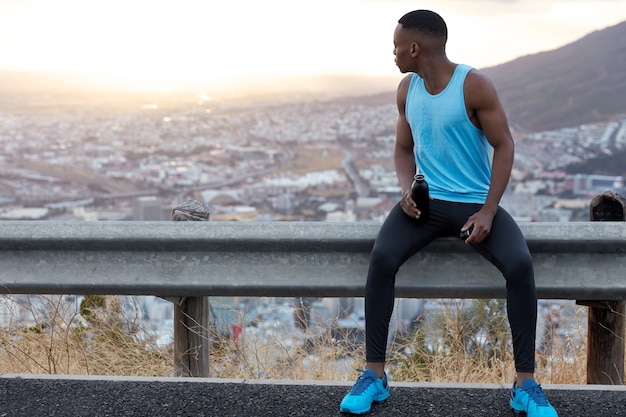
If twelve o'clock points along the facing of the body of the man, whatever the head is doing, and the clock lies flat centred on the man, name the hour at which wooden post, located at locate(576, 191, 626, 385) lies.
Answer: The wooden post is roughly at 8 o'clock from the man.

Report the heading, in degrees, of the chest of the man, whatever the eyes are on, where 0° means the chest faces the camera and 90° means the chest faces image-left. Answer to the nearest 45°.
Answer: approximately 0°

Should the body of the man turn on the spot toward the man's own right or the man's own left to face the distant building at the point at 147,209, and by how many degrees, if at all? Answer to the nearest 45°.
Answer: approximately 135° to the man's own right

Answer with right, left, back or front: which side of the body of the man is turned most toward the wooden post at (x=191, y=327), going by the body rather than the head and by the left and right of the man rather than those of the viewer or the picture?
right

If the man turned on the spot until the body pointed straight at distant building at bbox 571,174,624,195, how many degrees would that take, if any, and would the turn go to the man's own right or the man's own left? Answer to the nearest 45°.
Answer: approximately 180°
